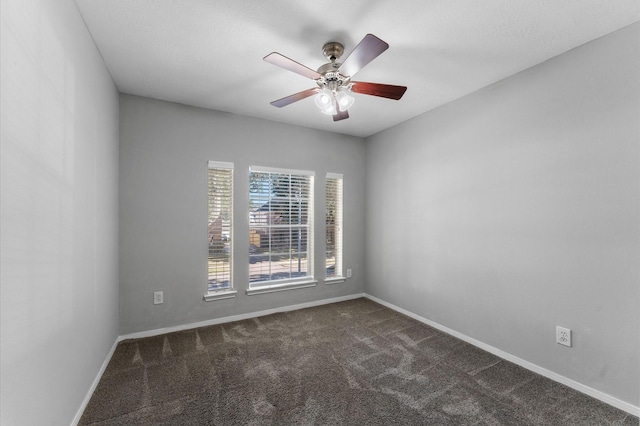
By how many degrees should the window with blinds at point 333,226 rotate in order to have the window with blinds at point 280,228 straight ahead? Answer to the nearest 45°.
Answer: approximately 90° to its right

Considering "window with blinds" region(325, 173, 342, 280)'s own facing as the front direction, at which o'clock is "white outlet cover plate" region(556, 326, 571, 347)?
The white outlet cover plate is roughly at 12 o'clock from the window with blinds.

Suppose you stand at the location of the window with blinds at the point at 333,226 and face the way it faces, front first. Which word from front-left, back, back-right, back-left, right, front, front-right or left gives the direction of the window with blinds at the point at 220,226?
right

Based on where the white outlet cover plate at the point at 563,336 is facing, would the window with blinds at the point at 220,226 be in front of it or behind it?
in front

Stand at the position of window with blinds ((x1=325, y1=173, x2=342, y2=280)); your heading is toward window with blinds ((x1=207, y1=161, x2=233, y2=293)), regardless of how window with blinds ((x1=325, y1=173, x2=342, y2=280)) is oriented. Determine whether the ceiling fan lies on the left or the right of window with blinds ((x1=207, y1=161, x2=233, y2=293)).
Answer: left

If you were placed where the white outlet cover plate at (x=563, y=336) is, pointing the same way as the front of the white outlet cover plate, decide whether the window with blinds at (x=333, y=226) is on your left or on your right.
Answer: on your right

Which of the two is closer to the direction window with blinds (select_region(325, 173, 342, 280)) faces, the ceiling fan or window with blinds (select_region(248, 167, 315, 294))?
the ceiling fan

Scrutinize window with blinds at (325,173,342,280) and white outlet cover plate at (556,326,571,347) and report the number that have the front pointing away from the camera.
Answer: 0

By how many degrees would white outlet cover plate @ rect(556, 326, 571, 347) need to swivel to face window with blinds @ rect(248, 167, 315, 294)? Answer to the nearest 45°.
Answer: approximately 45° to its right

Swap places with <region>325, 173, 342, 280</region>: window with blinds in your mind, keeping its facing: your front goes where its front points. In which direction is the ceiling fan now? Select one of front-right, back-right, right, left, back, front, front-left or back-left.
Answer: front-right
